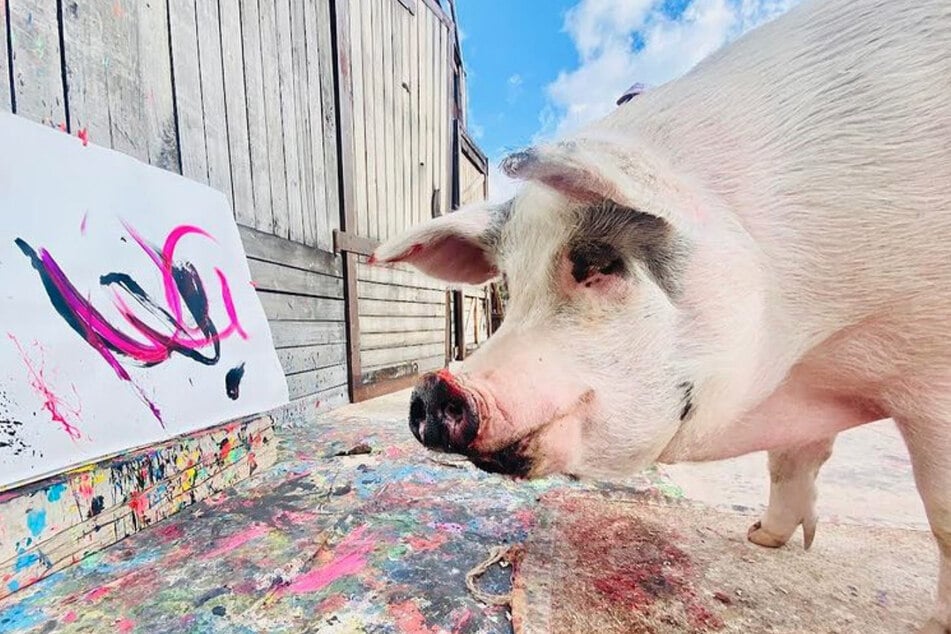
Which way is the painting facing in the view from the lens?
facing the viewer and to the right of the viewer

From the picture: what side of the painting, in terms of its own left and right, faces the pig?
front
